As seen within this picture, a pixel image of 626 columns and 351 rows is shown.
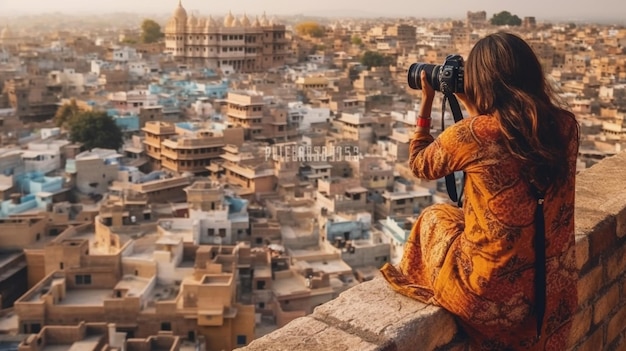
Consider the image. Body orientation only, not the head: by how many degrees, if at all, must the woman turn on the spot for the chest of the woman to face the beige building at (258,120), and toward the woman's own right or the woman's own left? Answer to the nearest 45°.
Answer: approximately 45° to the woman's own right

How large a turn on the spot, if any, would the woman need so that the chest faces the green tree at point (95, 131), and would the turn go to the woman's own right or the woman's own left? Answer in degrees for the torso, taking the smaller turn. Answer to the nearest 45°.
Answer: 0° — they already face it

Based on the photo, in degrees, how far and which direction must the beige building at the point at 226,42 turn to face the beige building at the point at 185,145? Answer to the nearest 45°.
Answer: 0° — it already faces it

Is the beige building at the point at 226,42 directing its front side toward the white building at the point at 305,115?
yes

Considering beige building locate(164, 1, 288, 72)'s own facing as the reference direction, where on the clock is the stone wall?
The stone wall is roughly at 12 o'clock from the beige building.

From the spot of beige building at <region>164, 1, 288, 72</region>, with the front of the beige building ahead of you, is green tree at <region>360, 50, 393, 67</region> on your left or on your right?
on your left

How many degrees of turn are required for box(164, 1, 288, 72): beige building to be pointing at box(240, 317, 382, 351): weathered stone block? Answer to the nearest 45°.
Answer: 0° — it already faces it

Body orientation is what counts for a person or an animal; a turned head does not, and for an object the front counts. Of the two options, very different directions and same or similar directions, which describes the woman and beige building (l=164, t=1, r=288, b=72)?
very different directions

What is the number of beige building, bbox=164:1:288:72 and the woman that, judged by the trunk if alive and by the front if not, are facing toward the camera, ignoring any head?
1

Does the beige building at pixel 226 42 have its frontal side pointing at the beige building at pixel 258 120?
yes

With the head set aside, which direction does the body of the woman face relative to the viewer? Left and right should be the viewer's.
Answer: facing away from the viewer and to the left of the viewer

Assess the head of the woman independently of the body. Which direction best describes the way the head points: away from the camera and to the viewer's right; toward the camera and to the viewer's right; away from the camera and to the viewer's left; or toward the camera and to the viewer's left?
away from the camera and to the viewer's left
